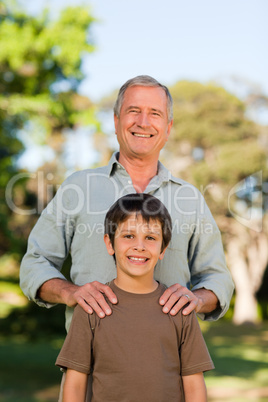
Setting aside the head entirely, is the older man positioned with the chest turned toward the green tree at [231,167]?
no

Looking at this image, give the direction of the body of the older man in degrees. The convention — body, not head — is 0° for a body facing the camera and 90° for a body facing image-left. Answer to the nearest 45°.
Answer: approximately 0°

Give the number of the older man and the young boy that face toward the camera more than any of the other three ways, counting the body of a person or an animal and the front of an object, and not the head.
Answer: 2

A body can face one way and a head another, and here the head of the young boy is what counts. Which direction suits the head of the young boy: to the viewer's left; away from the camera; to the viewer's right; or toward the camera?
toward the camera

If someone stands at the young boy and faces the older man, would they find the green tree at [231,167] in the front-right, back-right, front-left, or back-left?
front-right

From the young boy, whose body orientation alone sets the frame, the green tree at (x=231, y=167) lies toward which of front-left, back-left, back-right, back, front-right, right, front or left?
back

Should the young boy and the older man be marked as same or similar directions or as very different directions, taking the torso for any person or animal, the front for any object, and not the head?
same or similar directions

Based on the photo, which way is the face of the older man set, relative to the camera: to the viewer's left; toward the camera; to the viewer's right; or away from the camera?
toward the camera

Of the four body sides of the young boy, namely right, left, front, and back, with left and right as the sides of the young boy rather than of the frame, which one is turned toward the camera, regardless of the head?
front

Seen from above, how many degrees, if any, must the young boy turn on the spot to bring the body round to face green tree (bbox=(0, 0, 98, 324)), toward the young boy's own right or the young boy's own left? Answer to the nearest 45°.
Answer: approximately 180°

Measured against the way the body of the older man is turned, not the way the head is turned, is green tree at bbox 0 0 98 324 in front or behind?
behind
